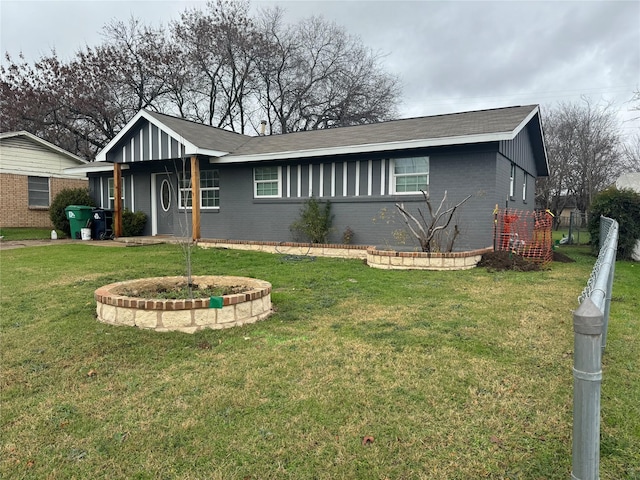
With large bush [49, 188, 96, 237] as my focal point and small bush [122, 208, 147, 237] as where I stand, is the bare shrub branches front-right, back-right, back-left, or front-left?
back-left

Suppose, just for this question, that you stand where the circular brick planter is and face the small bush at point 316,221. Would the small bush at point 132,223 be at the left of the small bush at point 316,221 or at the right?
left

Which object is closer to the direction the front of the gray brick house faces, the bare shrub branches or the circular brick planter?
the circular brick planter

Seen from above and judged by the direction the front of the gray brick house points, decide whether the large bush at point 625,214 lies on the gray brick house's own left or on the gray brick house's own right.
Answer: on the gray brick house's own left

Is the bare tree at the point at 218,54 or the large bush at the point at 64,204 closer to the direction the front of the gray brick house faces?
the large bush

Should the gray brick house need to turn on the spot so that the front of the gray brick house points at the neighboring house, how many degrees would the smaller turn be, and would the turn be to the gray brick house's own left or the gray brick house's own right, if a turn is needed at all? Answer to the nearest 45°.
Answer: approximately 90° to the gray brick house's own right

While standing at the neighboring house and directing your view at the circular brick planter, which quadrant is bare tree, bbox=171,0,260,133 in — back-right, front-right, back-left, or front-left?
back-left

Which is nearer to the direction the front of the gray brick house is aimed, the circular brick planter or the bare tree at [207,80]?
the circular brick planter

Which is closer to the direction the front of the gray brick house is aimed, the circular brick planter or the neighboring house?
the circular brick planter

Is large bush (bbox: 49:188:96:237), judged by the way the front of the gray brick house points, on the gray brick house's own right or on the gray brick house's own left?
on the gray brick house's own right

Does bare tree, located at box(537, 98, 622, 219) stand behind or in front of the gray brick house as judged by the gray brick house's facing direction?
behind

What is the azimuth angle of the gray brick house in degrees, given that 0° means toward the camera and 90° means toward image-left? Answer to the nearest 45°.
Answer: approximately 45°

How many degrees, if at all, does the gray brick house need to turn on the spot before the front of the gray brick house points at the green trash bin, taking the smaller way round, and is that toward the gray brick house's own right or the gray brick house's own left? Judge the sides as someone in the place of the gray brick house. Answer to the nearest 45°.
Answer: approximately 45° to the gray brick house's own right

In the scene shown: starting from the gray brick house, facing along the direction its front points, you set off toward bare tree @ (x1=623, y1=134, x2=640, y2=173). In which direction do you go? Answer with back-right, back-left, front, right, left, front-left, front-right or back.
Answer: back
